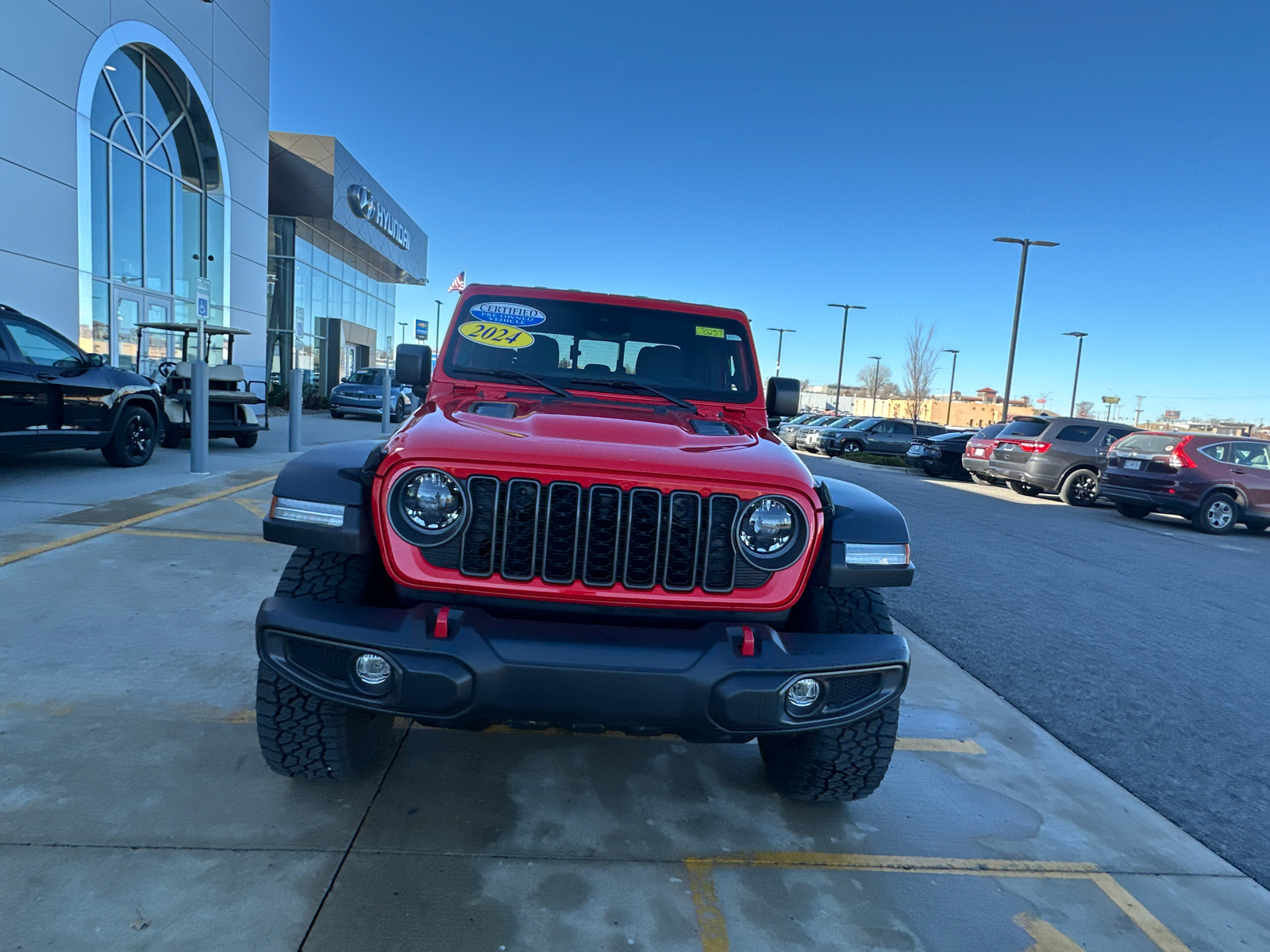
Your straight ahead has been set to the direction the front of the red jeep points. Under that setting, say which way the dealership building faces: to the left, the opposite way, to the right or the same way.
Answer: to the left

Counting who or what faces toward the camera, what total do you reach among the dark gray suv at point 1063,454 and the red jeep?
1

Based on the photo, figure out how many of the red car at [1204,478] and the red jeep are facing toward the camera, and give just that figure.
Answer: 1

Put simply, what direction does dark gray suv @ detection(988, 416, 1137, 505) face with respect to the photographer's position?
facing away from the viewer and to the right of the viewer

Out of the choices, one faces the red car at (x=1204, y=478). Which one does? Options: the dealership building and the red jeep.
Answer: the dealership building

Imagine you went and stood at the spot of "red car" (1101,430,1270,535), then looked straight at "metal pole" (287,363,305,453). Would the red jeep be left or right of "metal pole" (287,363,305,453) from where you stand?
left

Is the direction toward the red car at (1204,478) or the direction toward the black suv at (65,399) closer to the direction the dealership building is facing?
the red car

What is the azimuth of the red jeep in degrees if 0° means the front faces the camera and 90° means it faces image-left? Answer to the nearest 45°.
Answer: approximately 0°

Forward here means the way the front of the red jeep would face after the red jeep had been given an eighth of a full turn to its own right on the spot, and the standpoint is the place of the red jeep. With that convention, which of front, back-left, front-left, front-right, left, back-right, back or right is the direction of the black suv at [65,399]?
right

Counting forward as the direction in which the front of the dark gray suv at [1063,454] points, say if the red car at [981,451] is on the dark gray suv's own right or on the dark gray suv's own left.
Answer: on the dark gray suv's own left
